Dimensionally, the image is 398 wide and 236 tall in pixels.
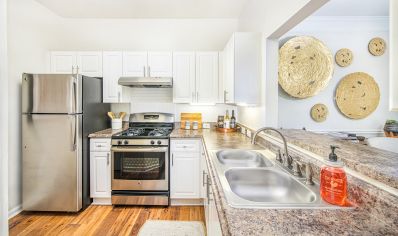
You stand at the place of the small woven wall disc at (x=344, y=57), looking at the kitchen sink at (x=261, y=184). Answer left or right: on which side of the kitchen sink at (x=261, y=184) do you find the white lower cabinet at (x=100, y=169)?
right

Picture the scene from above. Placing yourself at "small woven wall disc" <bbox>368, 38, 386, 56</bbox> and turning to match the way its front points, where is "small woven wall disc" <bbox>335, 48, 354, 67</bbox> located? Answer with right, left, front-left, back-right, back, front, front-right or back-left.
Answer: front-right

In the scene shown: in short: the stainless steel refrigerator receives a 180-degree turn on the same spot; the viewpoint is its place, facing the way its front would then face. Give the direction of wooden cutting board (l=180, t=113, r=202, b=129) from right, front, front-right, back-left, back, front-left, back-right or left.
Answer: right

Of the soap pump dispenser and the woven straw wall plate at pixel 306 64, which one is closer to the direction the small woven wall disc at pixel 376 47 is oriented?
the soap pump dispenser

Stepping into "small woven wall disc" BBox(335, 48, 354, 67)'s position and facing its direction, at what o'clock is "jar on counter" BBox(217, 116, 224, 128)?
The jar on counter is roughly at 2 o'clock from the small woven wall disc.

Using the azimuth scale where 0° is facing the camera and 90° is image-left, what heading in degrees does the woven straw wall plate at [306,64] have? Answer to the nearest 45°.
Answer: approximately 0°

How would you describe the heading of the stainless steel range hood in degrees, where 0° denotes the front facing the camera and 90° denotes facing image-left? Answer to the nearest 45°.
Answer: approximately 0°

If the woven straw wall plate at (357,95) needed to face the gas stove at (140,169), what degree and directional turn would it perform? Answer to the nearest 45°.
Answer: approximately 45° to its right
